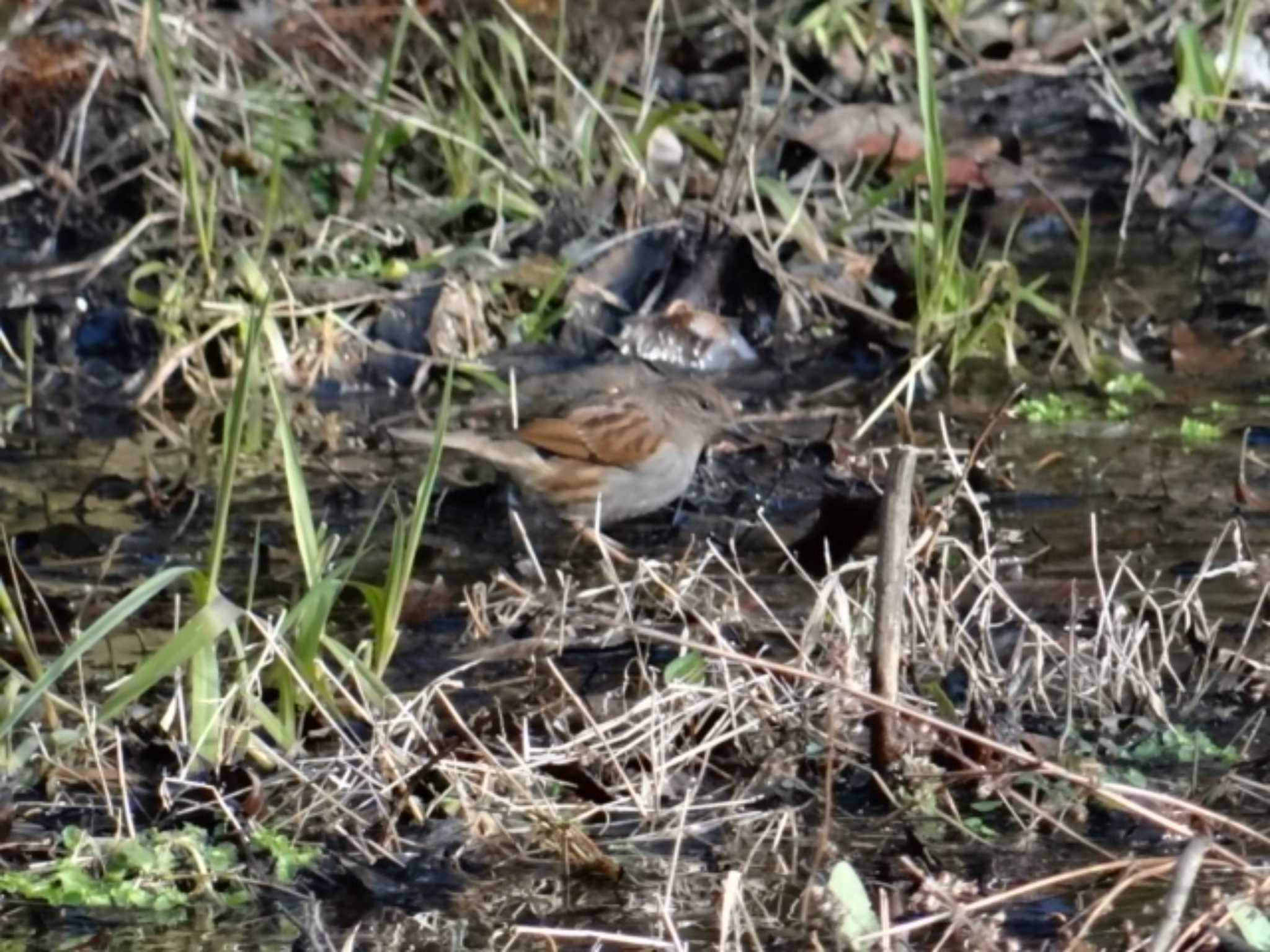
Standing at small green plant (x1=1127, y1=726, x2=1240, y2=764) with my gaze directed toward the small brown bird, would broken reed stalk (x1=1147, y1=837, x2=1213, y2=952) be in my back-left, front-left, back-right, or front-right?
back-left

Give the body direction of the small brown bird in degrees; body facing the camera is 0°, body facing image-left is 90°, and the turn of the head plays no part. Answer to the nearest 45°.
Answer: approximately 270°

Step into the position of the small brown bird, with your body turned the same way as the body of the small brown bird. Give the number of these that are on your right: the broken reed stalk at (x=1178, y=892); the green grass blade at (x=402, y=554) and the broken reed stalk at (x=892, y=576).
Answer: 3

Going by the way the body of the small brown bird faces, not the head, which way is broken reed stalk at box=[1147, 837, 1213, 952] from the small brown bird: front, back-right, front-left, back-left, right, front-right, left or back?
right

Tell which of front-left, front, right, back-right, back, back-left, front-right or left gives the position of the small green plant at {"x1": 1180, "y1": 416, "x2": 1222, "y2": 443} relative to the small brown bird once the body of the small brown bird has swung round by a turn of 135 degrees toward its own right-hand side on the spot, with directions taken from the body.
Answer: back-left

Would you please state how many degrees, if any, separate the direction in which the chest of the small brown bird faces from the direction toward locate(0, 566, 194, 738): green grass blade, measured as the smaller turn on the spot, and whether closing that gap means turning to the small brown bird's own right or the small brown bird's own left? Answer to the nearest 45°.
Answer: approximately 90° to the small brown bird's own right

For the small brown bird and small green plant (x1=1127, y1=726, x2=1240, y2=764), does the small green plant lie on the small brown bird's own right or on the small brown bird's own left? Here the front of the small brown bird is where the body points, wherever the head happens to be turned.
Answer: on the small brown bird's own right

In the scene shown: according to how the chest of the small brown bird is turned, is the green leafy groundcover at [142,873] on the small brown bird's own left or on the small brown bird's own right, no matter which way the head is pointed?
on the small brown bird's own right
